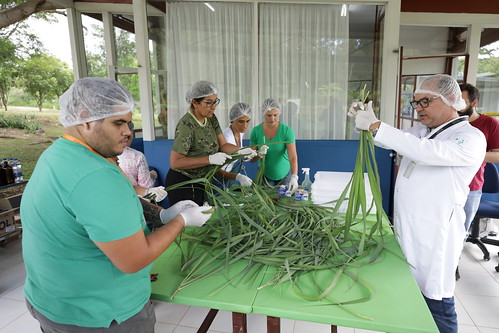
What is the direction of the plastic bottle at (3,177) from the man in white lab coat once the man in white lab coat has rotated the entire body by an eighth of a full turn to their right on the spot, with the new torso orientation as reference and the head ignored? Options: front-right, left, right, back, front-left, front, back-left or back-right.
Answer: front-left

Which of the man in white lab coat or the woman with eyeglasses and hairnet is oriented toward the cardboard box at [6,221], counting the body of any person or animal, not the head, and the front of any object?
the man in white lab coat

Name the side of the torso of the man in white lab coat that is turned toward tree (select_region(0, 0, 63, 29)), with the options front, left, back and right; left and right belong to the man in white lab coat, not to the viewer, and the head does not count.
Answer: front

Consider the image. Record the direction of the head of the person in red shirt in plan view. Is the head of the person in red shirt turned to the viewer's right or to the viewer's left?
to the viewer's left

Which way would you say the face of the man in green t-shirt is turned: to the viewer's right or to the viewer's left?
to the viewer's right

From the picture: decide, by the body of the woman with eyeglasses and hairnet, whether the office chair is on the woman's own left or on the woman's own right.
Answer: on the woman's own left

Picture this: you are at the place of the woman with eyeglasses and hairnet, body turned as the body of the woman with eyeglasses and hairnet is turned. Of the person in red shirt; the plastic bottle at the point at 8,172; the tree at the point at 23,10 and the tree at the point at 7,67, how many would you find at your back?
3

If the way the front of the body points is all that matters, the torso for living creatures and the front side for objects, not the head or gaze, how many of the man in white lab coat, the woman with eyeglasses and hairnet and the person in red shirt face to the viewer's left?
2

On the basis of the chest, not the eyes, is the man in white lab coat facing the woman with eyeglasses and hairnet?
yes

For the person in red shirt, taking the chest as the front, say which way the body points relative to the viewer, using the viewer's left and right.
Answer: facing to the left of the viewer

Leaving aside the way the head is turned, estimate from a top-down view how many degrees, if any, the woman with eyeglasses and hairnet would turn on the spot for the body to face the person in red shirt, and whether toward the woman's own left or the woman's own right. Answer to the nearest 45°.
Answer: approximately 45° to the woman's own left

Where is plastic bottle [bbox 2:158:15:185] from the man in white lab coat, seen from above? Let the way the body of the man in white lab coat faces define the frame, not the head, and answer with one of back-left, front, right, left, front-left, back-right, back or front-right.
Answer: front

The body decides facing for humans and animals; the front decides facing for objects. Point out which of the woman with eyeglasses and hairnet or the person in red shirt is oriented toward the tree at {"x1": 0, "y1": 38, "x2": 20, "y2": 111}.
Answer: the person in red shirt

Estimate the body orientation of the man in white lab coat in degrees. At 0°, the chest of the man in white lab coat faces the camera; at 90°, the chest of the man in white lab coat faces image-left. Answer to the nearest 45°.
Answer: approximately 90°
